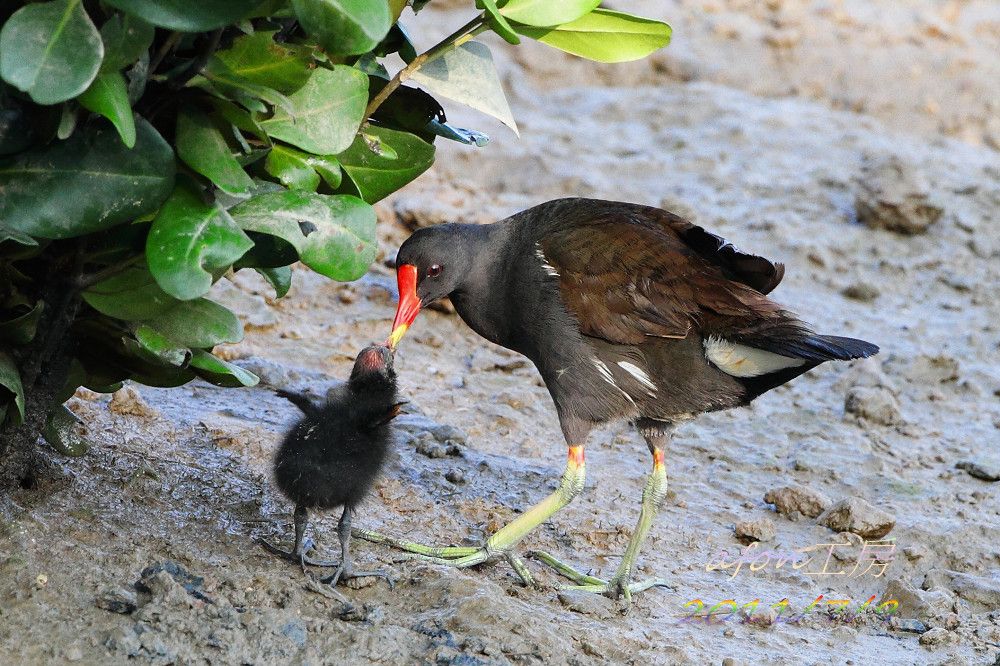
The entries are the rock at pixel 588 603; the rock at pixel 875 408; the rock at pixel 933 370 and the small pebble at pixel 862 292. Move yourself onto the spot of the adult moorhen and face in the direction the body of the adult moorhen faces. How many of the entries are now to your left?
1

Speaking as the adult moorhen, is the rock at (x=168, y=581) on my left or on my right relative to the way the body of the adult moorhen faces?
on my left

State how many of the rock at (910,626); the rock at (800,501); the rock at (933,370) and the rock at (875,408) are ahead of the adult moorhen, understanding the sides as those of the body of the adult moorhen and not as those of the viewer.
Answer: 0

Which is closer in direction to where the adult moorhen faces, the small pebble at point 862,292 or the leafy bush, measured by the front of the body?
the leafy bush

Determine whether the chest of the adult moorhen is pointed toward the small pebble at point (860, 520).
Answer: no

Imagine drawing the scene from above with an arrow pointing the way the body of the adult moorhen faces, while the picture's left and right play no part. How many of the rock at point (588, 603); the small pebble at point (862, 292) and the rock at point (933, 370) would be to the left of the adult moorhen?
1

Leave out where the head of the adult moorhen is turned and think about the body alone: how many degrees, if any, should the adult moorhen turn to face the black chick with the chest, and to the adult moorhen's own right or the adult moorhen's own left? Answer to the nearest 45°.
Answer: approximately 45° to the adult moorhen's own left

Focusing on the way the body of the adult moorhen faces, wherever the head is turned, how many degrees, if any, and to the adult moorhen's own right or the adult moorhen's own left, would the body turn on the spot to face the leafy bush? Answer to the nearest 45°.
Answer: approximately 45° to the adult moorhen's own left

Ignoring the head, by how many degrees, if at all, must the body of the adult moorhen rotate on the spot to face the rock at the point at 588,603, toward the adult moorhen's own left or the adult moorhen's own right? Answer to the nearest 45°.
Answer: approximately 90° to the adult moorhen's own left

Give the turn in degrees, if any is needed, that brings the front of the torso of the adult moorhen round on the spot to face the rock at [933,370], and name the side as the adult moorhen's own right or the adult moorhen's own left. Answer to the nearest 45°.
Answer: approximately 135° to the adult moorhen's own right

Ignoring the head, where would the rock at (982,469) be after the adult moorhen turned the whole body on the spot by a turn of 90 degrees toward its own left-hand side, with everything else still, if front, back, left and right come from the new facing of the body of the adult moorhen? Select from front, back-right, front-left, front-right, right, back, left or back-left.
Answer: back-left

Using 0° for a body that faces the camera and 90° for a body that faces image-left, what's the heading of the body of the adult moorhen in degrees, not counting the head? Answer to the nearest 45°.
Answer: approximately 90°

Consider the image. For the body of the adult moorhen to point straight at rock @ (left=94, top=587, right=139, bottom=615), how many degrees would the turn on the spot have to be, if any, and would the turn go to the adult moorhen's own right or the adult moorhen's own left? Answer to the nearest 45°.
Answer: approximately 45° to the adult moorhen's own left

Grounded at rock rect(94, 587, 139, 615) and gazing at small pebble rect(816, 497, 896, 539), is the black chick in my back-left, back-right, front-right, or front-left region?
front-left

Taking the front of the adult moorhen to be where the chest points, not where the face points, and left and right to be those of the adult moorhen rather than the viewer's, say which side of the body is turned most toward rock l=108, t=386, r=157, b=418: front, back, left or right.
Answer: front

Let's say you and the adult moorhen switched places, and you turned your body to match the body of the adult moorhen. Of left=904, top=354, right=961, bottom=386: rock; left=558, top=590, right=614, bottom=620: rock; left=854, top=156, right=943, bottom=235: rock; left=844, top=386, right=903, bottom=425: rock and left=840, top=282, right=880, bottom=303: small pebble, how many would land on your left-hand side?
1

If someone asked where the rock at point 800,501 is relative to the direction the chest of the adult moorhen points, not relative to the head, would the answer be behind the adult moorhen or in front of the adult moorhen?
behind

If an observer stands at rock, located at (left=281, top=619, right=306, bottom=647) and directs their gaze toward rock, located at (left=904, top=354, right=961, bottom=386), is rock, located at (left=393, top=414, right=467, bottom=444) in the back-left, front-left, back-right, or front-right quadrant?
front-left
